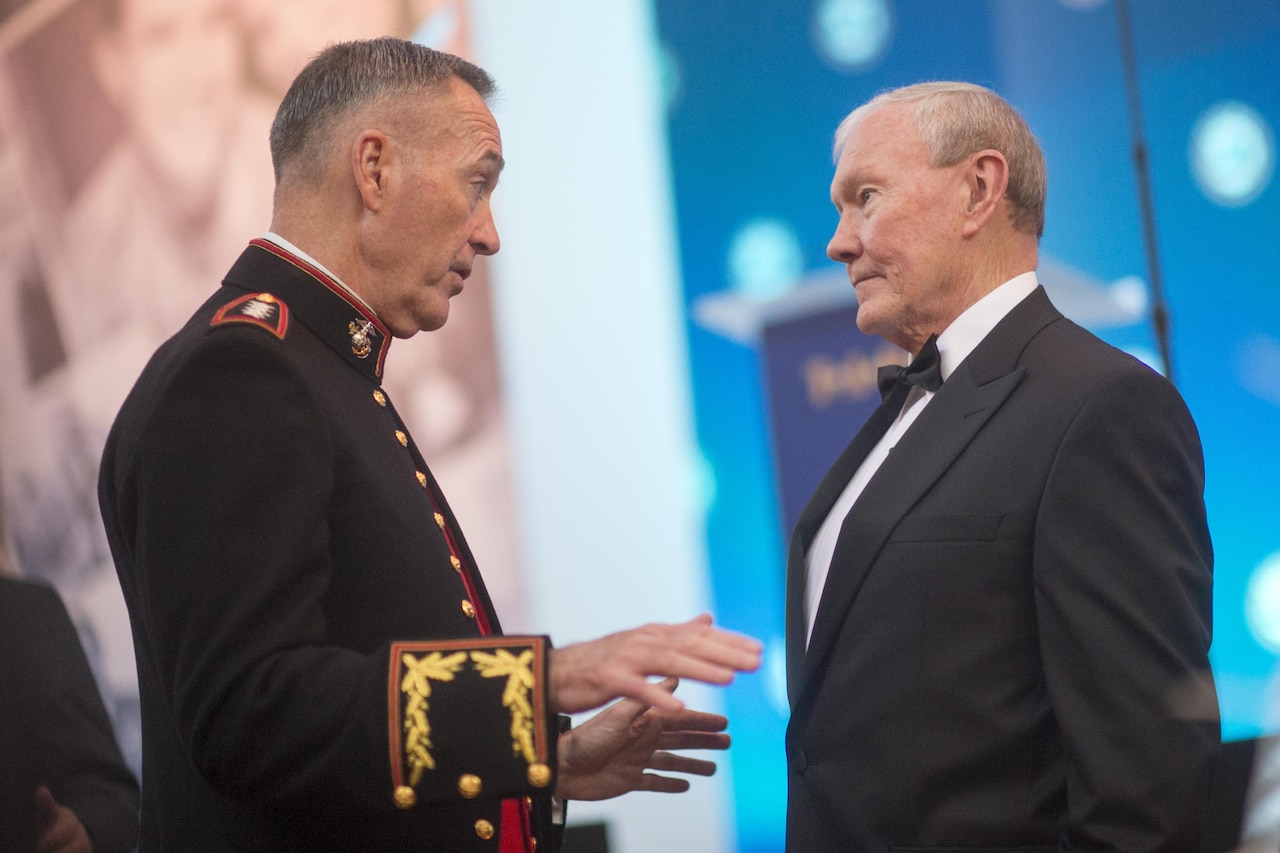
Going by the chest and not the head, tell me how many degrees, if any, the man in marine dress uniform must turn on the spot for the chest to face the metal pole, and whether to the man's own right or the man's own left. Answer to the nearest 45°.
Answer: approximately 45° to the man's own left

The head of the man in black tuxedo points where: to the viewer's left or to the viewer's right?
to the viewer's left

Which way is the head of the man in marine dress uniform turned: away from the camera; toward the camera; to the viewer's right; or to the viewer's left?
to the viewer's right

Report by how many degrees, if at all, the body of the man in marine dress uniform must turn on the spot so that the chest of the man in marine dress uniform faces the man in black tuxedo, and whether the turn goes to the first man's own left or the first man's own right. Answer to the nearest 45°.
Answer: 0° — they already face them

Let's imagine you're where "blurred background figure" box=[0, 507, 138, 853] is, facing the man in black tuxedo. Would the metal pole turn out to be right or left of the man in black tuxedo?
left

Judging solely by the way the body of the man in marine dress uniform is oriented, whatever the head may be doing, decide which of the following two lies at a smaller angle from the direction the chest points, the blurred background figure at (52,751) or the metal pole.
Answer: the metal pole

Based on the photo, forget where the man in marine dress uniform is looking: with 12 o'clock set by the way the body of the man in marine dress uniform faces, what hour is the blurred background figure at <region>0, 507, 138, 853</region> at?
The blurred background figure is roughly at 8 o'clock from the man in marine dress uniform.

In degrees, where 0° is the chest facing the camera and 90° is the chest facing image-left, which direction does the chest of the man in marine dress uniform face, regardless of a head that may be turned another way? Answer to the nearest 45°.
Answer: approximately 270°
